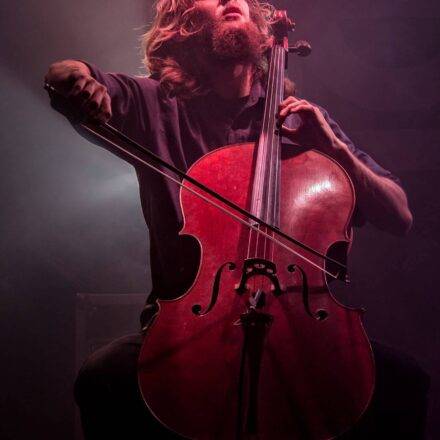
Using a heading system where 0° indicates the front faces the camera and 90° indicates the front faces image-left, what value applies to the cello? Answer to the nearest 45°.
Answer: approximately 0°

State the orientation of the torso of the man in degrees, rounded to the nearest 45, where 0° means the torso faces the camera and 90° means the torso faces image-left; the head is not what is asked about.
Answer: approximately 0°
